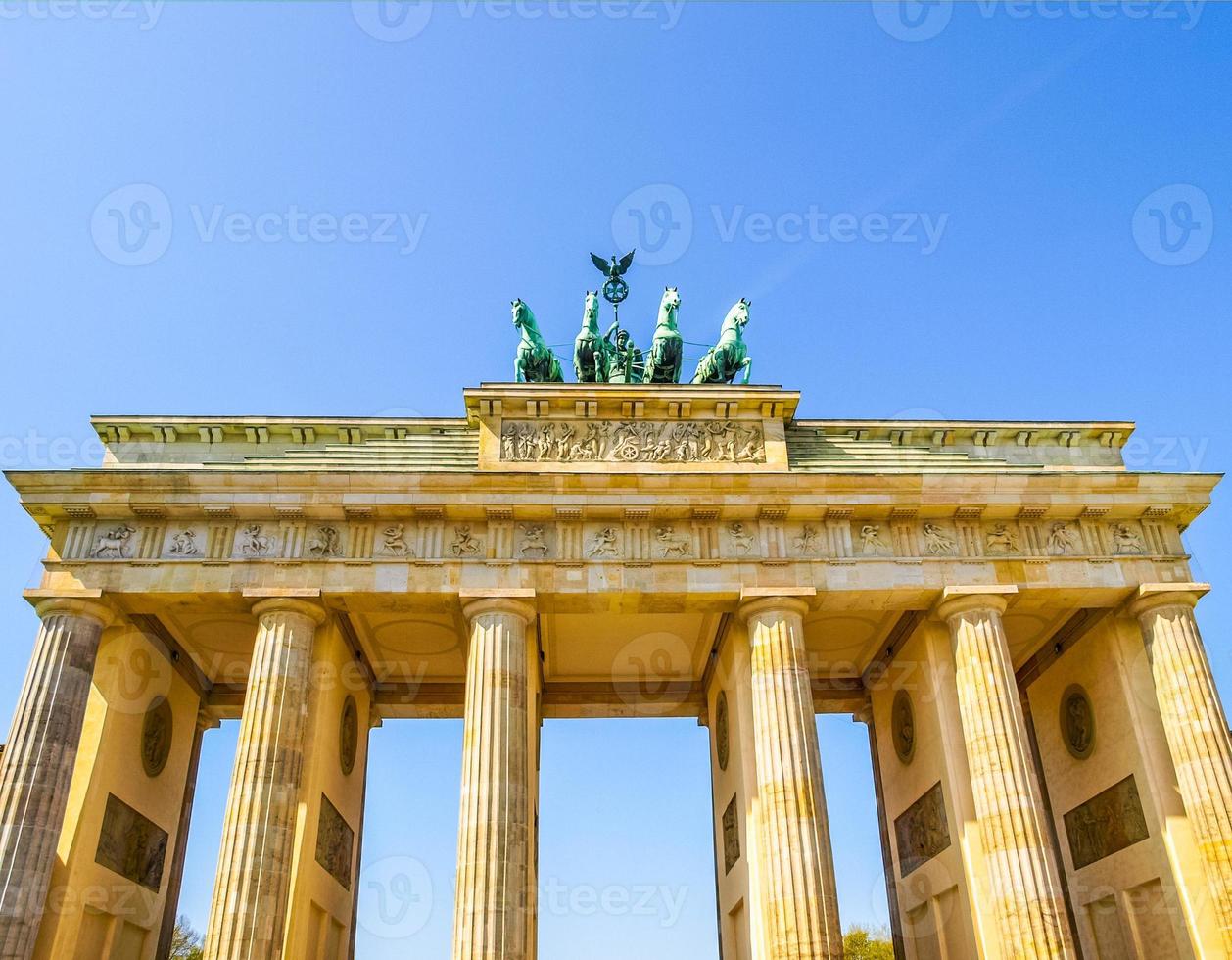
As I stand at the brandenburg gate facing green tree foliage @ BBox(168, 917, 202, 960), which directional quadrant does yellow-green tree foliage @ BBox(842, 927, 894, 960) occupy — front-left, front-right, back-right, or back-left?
front-right

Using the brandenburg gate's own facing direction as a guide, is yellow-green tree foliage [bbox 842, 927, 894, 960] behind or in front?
behind

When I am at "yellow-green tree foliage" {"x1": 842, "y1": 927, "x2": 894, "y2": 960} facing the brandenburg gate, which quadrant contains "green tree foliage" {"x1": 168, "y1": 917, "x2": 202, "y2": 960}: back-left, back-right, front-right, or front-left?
front-right

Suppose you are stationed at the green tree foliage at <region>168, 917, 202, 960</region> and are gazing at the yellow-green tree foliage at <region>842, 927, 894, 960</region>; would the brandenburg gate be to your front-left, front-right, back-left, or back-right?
front-right

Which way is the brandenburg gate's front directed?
toward the camera

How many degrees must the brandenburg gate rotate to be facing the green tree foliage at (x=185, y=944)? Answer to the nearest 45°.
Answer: approximately 135° to its right
